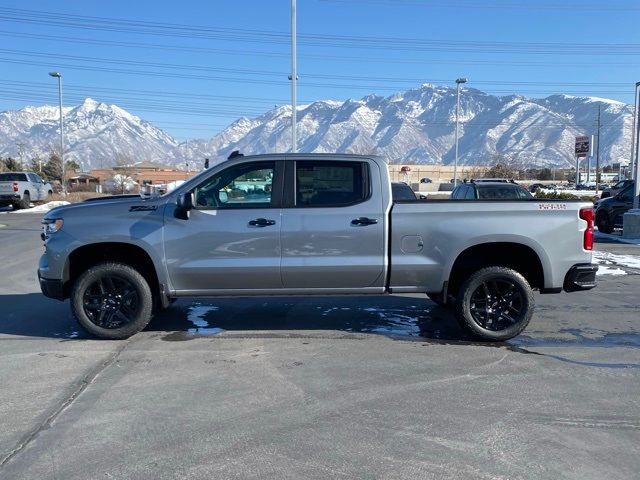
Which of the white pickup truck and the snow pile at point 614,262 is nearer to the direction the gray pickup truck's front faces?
the white pickup truck

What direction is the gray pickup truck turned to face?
to the viewer's left

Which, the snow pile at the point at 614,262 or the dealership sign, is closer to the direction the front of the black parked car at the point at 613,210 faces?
the snow pile

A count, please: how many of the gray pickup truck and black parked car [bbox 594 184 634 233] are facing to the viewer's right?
0

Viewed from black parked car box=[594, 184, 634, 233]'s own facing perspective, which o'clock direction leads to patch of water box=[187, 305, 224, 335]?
The patch of water is roughly at 11 o'clock from the black parked car.

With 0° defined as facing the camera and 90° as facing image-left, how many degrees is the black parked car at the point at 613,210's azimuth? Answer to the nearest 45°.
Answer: approximately 45°

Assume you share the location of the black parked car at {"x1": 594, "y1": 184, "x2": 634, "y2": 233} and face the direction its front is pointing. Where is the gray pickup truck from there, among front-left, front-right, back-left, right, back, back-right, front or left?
front-left

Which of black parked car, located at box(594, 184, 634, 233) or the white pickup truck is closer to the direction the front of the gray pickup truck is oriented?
the white pickup truck

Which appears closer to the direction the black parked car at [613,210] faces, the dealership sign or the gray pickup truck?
the gray pickup truck
